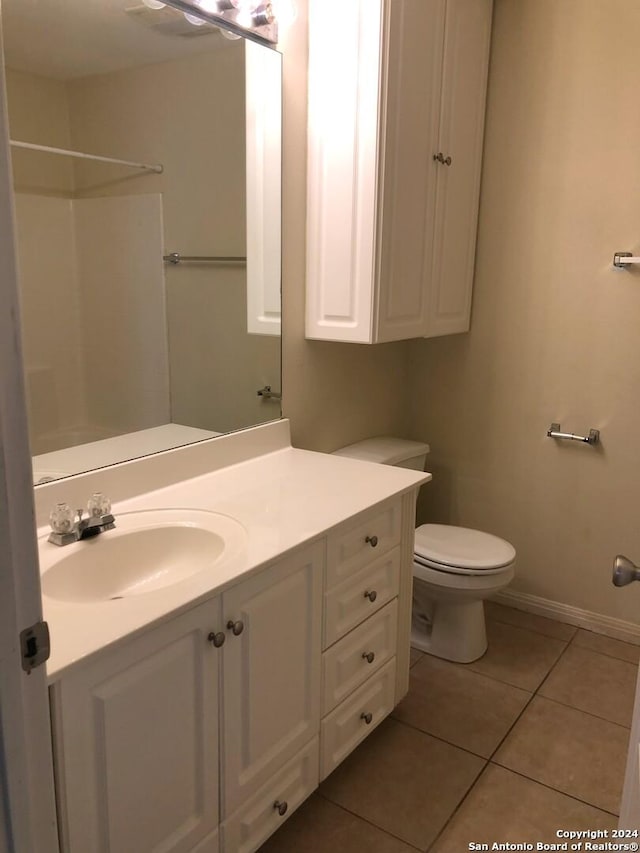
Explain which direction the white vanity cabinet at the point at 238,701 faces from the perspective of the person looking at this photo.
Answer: facing the viewer and to the right of the viewer

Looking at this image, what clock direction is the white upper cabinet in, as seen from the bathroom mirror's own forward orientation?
The white upper cabinet is roughly at 10 o'clock from the bathroom mirror.

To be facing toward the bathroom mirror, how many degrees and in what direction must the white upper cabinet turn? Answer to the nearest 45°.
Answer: approximately 90° to its right

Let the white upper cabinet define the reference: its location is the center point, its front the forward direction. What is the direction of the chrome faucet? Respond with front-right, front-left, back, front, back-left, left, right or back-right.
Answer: right

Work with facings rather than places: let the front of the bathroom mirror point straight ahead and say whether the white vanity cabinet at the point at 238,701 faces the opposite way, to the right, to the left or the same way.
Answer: the same way

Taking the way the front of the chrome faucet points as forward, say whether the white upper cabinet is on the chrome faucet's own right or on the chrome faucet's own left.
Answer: on the chrome faucet's own left

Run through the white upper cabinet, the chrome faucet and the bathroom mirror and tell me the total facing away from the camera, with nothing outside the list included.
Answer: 0

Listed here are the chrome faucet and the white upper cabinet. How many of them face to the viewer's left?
0
